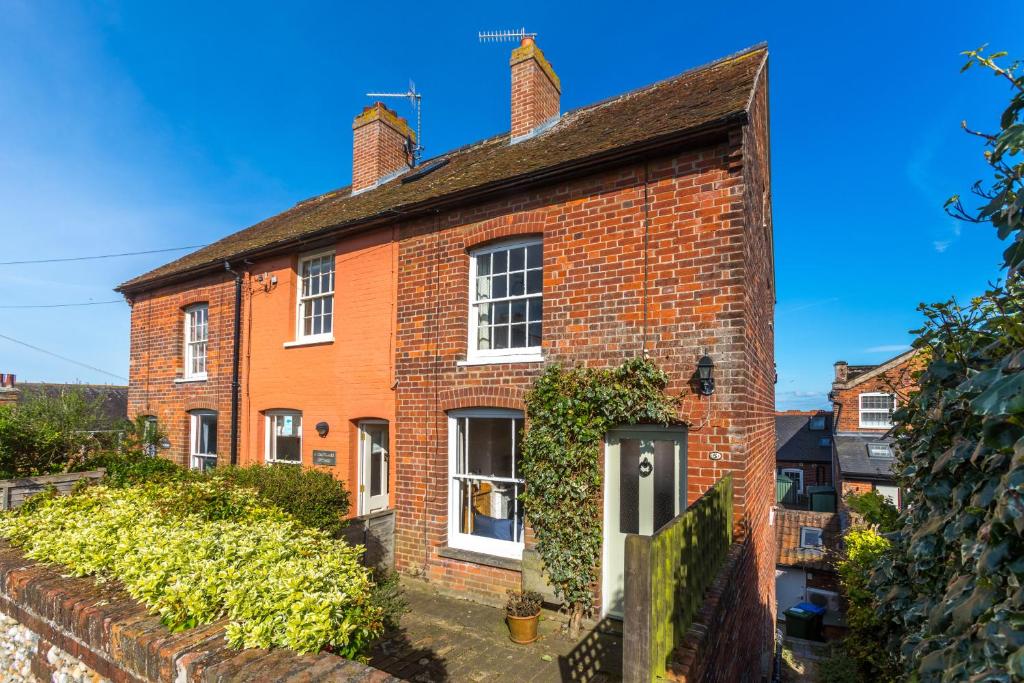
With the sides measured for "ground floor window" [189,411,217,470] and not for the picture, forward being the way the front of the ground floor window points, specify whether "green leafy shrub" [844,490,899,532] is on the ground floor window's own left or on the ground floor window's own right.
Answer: on the ground floor window's own left

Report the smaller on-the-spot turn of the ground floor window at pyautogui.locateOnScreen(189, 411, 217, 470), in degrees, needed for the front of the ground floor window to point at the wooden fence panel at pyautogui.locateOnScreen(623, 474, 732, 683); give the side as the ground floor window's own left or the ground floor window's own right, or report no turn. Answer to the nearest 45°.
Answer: approximately 45° to the ground floor window's own left

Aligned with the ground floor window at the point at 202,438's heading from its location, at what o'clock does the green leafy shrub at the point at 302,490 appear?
The green leafy shrub is roughly at 10 o'clock from the ground floor window.

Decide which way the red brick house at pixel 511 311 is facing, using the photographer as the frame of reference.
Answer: facing the viewer and to the left of the viewer

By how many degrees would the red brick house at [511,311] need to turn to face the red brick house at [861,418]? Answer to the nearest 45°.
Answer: approximately 180°

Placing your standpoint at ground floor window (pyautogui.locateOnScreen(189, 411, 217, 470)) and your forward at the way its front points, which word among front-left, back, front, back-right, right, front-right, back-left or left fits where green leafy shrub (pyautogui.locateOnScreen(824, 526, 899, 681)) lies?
left
